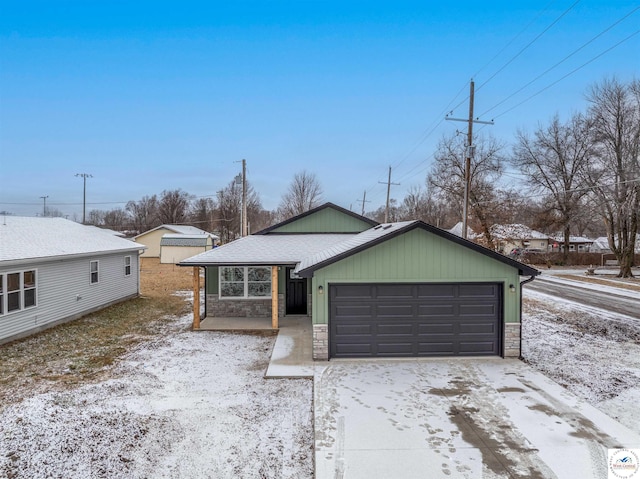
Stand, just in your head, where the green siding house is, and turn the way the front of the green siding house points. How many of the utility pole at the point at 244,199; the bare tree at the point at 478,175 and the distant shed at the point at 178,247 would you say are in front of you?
0

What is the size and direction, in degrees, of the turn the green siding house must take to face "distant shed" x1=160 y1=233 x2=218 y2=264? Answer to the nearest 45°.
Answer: approximately 135° to its right

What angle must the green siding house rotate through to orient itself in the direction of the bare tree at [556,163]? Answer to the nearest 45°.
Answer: approximately 135° to its left

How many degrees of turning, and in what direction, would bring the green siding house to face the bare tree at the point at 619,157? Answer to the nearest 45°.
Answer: approximately 135° to its left

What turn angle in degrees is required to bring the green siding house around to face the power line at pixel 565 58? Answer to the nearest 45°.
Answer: approximately 135° to its left

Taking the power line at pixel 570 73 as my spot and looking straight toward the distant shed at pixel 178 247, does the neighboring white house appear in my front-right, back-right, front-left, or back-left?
front-left

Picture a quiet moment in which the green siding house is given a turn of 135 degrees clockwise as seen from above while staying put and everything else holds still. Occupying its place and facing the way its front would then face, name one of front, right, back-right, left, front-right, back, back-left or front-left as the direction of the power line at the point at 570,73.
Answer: right

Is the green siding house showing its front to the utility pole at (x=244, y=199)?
no

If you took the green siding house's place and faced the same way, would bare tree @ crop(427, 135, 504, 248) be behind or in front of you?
behind

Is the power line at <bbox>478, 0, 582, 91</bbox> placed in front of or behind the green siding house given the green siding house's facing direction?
behind

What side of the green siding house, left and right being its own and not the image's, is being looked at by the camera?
front

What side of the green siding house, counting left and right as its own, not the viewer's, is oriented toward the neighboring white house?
right
